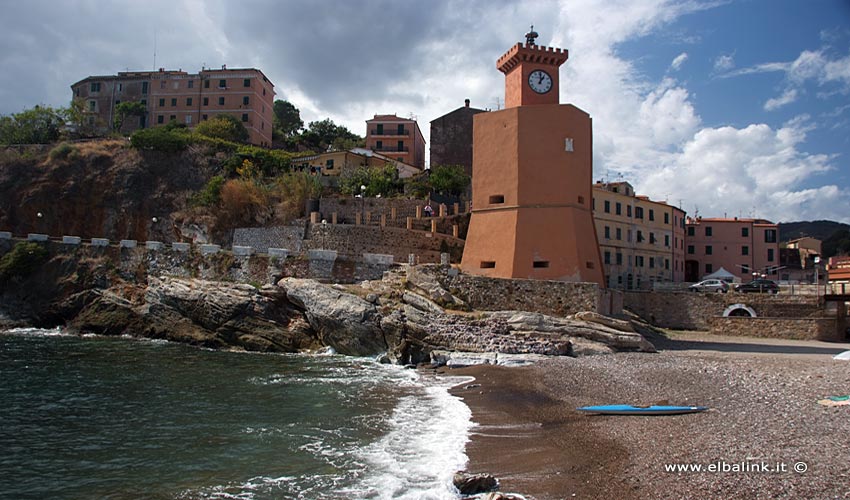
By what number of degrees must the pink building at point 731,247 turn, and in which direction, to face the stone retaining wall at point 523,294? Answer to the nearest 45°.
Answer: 0° — it already faces it

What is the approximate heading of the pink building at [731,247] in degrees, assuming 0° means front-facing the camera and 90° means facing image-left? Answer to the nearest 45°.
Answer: approximately 0°

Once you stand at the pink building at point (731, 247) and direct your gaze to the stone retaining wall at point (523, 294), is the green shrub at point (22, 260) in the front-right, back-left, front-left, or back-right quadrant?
front-right

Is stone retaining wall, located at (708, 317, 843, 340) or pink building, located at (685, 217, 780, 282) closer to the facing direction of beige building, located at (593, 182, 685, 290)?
the stone retaining wall

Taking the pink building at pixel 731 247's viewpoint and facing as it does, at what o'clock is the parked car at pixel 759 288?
The parked car is roughly at 12 o'clock from the pink building.

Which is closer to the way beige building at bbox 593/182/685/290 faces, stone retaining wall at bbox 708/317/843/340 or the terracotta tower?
the stone retaining wall

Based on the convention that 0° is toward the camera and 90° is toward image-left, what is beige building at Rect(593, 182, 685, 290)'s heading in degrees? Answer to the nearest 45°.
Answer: approximately 315°

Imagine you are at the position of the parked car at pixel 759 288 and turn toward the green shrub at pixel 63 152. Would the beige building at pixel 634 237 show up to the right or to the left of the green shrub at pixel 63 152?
right

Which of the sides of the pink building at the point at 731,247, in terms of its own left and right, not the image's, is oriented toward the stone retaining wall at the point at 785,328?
front

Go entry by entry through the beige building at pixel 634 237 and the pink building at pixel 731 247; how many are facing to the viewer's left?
0

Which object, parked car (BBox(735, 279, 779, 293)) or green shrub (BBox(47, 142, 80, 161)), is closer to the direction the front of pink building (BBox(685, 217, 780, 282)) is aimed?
the parked car

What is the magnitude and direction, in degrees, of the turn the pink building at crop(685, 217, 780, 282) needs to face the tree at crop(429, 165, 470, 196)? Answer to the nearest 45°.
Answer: approximately 45° to its right

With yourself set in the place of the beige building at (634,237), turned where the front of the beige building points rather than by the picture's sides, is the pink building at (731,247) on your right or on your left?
on your left
